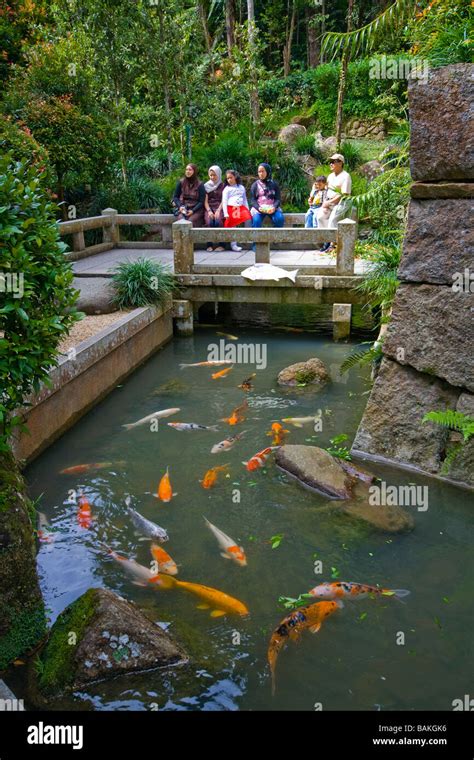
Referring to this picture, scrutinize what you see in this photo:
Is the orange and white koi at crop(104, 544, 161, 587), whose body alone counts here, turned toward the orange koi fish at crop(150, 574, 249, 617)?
yes

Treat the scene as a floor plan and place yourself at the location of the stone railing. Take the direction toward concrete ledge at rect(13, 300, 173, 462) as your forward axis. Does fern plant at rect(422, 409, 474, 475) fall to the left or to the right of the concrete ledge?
left

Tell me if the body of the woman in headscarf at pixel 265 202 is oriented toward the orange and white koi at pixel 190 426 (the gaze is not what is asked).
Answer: yes

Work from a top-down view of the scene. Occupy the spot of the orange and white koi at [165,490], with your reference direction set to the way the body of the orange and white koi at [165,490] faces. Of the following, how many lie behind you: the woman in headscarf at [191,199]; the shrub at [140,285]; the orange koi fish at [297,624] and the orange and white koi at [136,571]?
2

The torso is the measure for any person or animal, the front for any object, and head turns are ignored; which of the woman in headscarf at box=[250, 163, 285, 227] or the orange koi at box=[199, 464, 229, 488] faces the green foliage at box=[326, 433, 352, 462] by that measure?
the woman in headscarf

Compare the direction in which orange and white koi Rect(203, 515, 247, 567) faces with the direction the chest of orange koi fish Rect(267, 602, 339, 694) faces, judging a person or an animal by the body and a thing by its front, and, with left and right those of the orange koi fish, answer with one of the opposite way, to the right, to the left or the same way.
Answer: to the right

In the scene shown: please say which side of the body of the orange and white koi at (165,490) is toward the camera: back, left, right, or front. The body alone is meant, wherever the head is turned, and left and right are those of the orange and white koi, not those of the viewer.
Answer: front

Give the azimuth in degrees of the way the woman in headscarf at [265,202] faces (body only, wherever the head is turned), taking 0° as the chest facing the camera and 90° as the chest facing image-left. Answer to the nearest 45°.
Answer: approximately 0°
